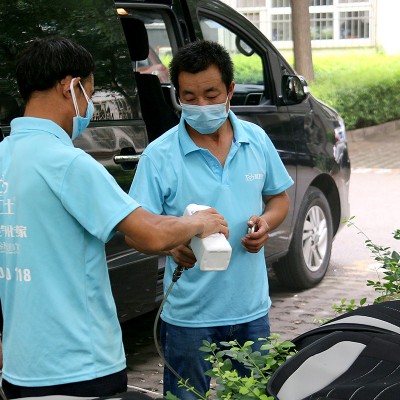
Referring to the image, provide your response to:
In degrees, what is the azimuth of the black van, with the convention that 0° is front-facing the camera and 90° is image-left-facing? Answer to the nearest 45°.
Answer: approximately 225°

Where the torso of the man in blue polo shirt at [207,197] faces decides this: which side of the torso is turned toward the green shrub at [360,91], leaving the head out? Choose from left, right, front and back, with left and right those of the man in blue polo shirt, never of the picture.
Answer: back

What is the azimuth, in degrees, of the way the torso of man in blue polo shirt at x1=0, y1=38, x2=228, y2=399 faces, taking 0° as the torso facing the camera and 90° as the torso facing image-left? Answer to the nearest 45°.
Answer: approximately 225°

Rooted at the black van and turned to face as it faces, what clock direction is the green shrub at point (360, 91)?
The green shrub is roughly at 11 o'clock from the black van.

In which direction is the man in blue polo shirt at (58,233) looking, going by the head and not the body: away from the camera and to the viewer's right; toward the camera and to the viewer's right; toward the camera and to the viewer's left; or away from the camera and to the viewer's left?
away from the camera and to the viewer's right

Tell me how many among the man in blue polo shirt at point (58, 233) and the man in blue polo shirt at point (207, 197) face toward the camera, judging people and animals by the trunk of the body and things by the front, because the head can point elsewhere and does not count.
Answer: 1

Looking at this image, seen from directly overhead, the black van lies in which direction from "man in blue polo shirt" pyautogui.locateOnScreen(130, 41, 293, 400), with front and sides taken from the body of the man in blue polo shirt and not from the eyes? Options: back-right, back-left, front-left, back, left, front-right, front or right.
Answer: back

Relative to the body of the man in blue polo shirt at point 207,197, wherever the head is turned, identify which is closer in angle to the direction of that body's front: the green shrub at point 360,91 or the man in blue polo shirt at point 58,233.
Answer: the man in blue polo shirt

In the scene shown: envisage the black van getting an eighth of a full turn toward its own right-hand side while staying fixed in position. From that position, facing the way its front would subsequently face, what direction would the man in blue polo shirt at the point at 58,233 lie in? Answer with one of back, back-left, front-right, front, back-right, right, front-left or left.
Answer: right

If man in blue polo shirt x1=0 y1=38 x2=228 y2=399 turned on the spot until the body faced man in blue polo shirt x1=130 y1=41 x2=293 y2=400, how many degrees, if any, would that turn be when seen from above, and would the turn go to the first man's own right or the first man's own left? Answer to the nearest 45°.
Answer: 0° — they already face them
